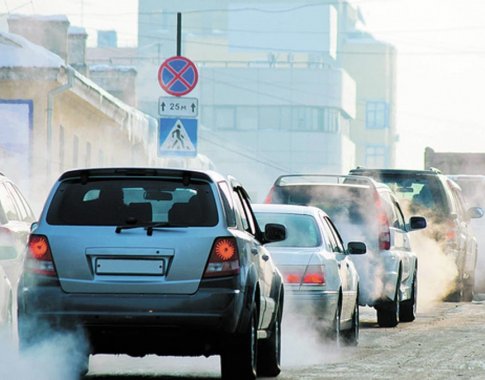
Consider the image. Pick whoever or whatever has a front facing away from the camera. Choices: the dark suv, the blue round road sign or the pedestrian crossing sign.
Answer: the dark suv

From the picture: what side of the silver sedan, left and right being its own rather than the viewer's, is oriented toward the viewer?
back

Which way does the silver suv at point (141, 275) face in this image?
away from the camera

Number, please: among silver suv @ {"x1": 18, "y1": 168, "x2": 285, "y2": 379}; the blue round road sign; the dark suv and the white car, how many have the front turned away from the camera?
3

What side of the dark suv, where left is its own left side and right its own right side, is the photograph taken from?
back

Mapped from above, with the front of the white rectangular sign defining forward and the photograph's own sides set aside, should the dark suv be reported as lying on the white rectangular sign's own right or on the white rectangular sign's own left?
on the white rectangular sign's own left

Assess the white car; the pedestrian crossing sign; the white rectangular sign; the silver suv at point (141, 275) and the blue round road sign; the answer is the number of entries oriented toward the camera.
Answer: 3

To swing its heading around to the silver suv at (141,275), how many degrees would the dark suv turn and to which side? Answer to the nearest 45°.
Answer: approximately 180°

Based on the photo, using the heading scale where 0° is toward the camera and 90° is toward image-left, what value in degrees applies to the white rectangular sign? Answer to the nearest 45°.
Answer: approximately 0°

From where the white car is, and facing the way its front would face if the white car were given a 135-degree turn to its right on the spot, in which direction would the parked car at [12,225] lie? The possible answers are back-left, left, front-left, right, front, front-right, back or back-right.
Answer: right
